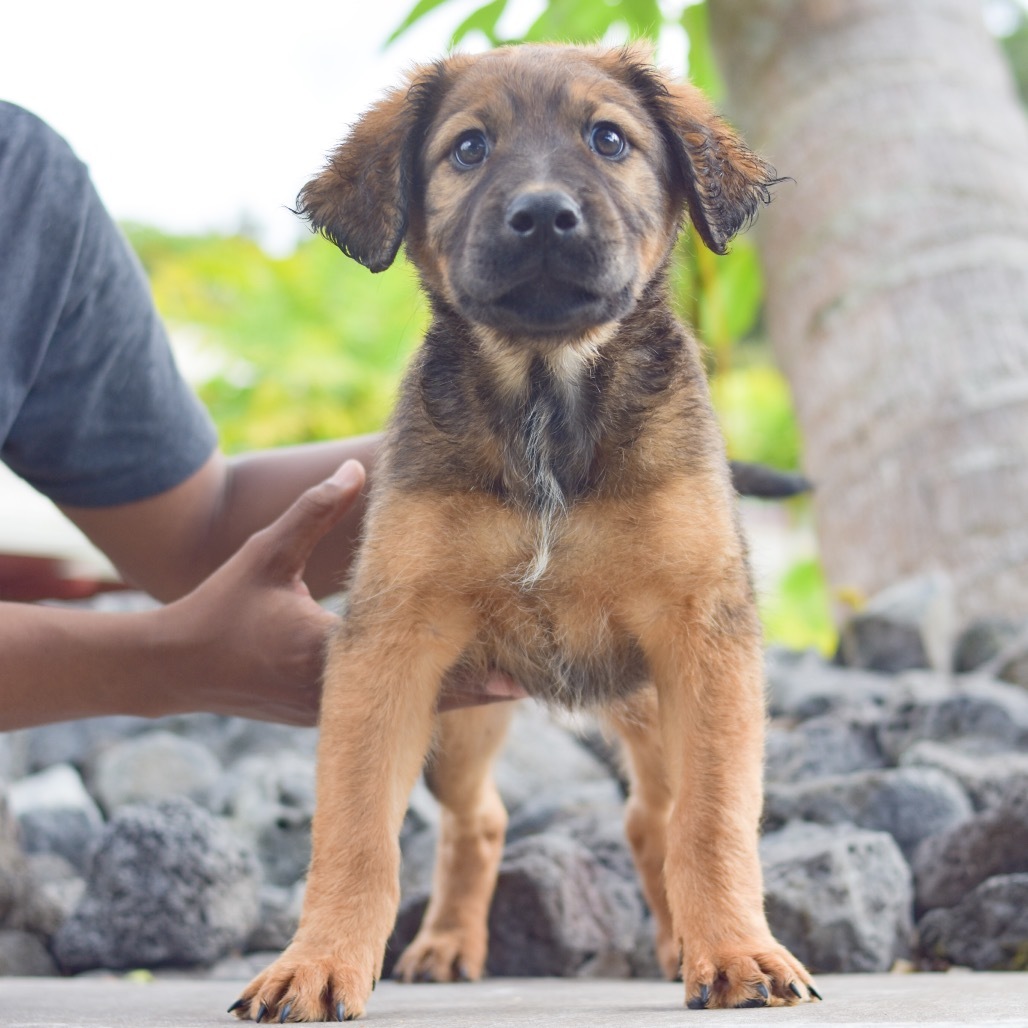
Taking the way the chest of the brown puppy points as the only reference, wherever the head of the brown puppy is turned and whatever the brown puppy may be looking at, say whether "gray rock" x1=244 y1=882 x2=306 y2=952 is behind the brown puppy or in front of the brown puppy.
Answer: behind

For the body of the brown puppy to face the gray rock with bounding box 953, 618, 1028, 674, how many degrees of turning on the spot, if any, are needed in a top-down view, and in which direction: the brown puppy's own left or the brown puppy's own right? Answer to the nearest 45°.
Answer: approximately 135° to the brown puppy's own left

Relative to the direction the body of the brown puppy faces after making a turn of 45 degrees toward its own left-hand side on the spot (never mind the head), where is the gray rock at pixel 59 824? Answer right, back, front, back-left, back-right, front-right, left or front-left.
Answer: back

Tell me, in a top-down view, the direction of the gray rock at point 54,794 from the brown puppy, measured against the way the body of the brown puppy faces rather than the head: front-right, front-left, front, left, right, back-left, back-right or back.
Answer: back-right

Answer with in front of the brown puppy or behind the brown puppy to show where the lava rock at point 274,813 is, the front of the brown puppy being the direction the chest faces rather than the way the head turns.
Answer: behind

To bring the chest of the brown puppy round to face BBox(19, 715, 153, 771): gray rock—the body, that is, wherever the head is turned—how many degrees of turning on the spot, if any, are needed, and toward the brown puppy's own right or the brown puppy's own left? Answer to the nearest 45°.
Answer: approximately 135° to the brown puppy's own right

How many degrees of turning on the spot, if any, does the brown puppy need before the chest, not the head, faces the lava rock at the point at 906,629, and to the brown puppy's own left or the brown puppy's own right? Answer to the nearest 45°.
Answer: approximately 135° to the brown puppy's own left

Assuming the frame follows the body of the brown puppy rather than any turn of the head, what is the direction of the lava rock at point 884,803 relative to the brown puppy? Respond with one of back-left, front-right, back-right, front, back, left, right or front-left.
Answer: back-left

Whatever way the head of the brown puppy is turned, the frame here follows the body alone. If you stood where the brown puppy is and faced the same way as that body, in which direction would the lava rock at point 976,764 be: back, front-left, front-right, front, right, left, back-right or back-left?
back-left

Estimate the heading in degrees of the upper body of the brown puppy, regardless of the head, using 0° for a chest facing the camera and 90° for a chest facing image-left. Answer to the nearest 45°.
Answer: approximately 0°

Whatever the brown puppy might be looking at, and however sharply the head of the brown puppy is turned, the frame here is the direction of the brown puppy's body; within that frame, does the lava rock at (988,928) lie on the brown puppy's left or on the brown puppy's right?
on the brown puppy's left
